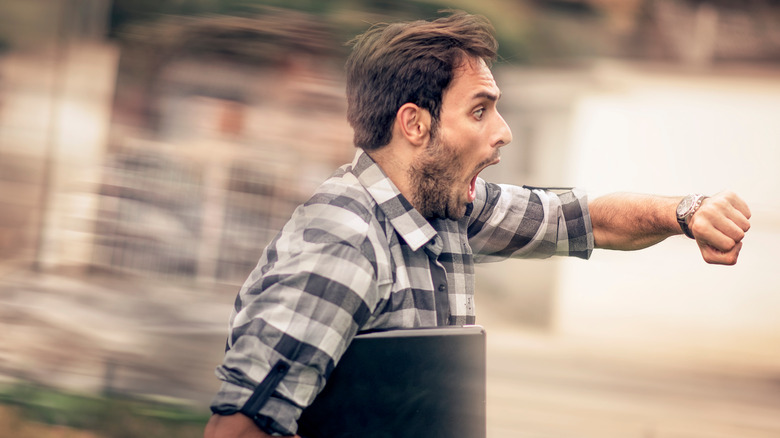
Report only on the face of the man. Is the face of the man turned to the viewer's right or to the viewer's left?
to the viewer's right

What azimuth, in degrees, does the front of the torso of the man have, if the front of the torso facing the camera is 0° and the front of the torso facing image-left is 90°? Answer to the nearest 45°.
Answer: approximately 270°
